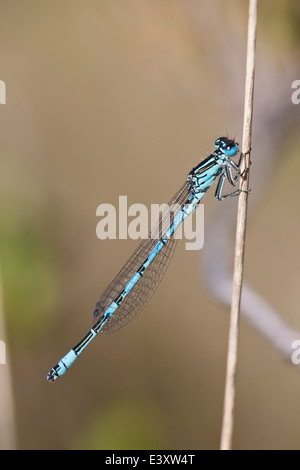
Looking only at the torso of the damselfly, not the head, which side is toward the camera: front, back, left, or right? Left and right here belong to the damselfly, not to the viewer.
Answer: right
